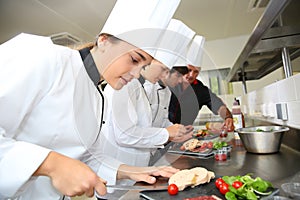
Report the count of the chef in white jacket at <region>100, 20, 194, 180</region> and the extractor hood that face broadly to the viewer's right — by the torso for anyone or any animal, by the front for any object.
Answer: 1

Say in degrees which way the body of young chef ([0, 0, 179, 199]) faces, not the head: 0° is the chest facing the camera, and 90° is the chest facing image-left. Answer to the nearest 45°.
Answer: approximately 315°

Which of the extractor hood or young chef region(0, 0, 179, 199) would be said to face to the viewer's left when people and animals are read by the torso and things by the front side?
the extractor hood

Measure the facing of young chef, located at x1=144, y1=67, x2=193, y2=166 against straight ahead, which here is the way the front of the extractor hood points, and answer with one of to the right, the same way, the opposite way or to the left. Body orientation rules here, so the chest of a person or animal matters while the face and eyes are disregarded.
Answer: the opposite way

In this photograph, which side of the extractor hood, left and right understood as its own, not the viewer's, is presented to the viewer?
left

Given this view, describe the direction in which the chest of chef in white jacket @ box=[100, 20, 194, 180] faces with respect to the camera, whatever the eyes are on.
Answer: to the viewer's right
